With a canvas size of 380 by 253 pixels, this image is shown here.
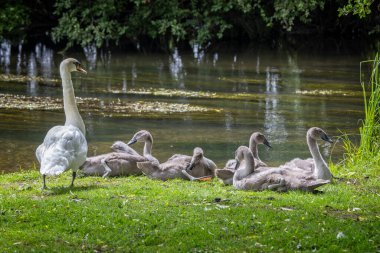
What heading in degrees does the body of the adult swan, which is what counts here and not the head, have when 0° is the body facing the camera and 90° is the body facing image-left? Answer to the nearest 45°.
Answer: approximately 225°
